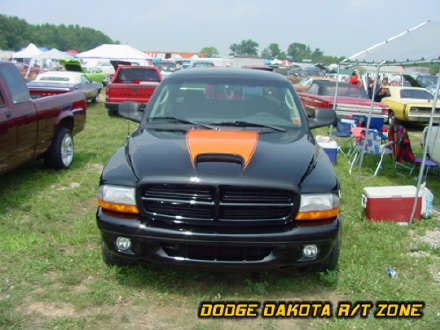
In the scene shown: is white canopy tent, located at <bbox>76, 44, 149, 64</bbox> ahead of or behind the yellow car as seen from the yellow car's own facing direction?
ahead

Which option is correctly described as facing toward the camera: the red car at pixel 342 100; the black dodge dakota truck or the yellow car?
the black dodge dakota truck

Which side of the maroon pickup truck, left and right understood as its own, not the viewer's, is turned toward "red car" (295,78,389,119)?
back

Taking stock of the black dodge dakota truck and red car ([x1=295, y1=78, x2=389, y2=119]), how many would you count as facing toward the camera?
1

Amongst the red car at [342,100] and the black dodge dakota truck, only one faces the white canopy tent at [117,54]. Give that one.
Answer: the red car

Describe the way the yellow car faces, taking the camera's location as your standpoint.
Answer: facing away from the viewer and to the left of the viewer

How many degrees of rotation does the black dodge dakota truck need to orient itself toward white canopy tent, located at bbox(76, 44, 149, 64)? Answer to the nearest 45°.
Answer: approximately 180°

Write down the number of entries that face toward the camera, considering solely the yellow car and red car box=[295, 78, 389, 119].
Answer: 0

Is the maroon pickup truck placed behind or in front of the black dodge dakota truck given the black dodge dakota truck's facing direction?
behind

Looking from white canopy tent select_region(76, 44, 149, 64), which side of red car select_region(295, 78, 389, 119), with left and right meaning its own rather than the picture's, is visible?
front

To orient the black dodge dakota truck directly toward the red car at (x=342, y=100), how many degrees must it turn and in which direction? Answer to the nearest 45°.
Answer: approximately 180°
